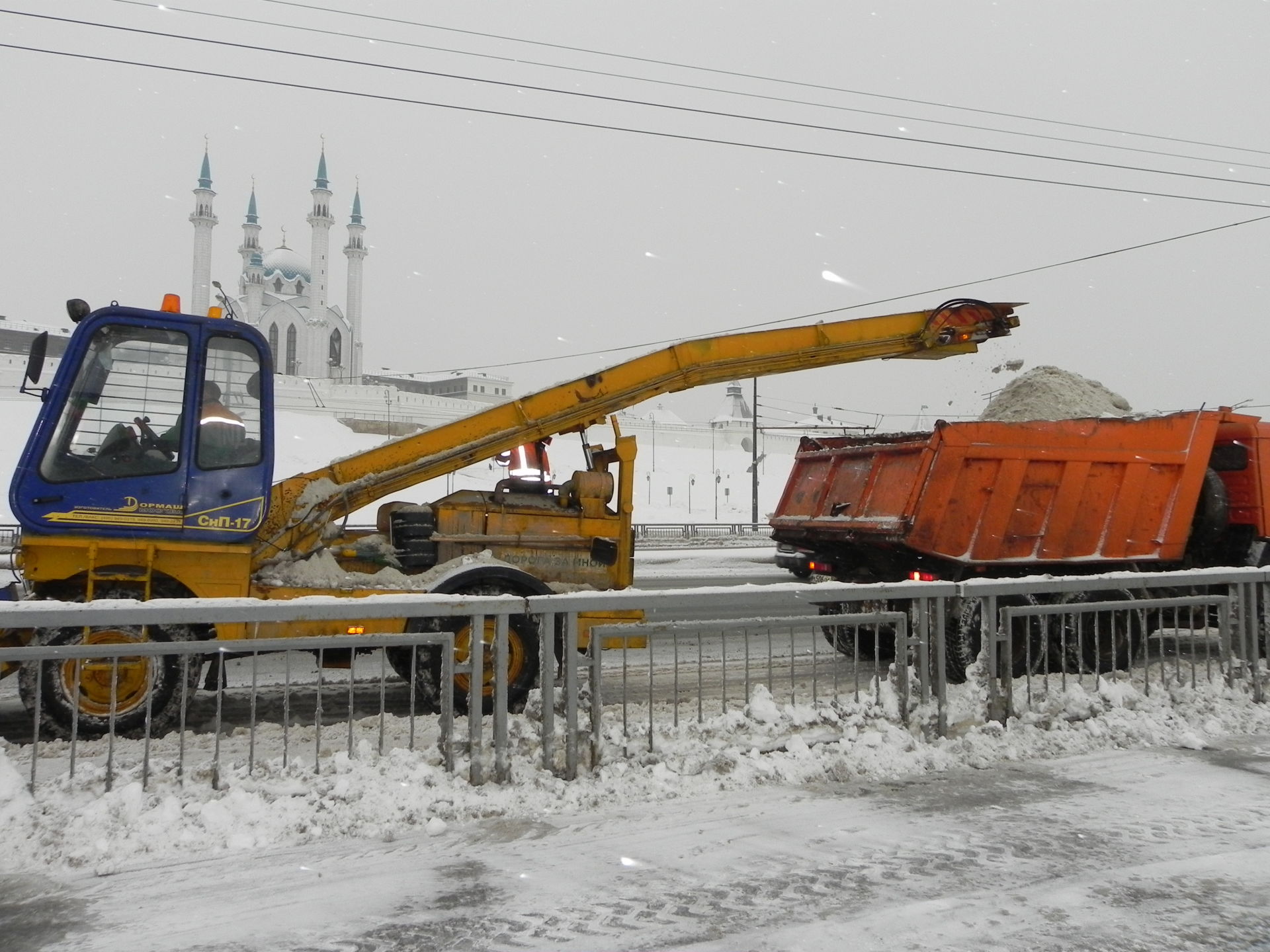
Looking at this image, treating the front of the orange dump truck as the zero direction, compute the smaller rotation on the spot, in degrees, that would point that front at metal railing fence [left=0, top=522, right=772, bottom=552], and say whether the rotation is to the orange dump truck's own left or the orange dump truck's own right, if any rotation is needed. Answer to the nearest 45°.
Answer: approximately 90° to the orange dump truck's own left

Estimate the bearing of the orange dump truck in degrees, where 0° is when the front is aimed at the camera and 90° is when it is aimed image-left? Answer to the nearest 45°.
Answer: approximately 225°

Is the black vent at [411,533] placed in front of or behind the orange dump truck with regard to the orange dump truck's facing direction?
behind

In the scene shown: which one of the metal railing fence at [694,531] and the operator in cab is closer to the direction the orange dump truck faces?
the metal railing fence

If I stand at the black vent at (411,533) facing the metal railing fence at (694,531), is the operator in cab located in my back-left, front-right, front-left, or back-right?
back-left

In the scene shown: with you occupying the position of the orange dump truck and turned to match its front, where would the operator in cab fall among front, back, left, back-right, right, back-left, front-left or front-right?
back
